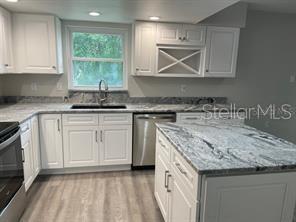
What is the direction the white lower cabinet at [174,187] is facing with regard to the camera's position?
facing to the left of the viewer

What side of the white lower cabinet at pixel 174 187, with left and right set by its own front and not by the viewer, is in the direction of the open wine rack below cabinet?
right

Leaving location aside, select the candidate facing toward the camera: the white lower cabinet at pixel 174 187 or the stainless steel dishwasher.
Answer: the stainless steel dishwasher

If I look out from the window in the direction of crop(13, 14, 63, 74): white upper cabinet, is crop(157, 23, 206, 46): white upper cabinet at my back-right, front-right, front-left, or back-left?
back-left

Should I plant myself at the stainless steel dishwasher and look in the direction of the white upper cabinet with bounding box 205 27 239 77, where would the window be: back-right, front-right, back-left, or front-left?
back-left

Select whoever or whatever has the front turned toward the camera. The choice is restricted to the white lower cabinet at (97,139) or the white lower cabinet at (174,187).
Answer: the white lower cabinet at (97,139)

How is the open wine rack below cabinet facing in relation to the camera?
toward the camera

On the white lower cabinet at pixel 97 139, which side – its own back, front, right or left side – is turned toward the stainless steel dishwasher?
left

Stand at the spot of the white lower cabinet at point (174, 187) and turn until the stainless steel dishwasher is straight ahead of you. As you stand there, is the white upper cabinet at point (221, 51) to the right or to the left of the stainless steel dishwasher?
right

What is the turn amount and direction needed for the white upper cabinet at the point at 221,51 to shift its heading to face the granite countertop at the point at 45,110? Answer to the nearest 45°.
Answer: approximately 45° to its right

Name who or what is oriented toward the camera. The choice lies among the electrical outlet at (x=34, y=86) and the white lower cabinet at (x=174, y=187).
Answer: the electrical outlet

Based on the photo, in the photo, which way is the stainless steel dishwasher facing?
toward the camera

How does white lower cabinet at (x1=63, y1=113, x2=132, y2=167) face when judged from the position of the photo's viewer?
facing the viewer

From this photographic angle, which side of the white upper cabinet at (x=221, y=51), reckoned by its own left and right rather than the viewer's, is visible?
front

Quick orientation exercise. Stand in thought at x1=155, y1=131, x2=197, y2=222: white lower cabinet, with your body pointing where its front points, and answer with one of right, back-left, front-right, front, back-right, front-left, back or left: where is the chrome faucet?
front-right

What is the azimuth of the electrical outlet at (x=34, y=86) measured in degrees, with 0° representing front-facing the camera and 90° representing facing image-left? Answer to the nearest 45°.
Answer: approximately 0°
